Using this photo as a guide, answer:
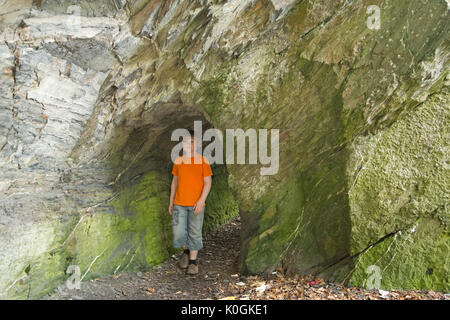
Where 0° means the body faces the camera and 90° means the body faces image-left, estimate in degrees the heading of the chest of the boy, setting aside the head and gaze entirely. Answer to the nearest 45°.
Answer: approximately 0°
